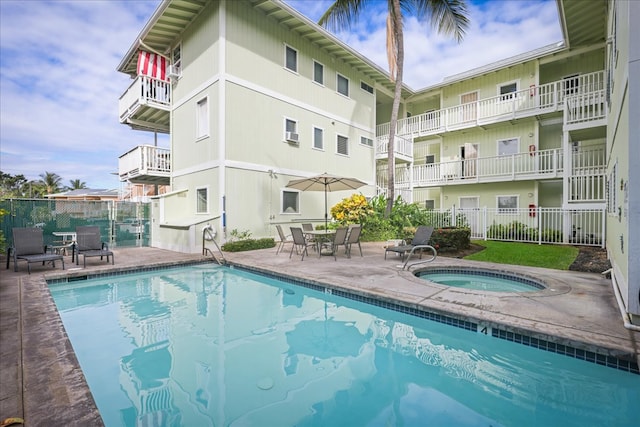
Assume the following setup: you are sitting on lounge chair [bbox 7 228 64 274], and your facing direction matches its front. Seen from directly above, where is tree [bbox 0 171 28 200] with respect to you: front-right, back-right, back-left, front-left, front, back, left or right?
back-left

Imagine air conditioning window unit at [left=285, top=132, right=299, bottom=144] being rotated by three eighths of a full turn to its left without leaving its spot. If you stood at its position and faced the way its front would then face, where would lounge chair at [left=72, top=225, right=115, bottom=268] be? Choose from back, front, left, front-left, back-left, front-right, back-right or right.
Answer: back-left

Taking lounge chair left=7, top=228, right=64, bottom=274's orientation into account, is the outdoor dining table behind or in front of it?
in front

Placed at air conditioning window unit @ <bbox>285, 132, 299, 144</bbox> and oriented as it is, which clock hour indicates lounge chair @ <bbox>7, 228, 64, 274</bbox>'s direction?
The lounge chair is roughly at 3 o'clock from the air conditioning window unit.

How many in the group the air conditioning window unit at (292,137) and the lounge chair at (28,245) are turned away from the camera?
0

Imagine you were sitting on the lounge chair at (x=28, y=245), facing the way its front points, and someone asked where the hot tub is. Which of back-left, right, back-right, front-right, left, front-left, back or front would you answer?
front

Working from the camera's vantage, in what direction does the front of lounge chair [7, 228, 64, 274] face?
facing the viewer and to the right of the viewer

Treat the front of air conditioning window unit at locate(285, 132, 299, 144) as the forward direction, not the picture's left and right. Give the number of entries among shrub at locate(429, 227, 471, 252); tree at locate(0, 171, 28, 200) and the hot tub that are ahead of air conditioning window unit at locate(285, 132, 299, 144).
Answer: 2

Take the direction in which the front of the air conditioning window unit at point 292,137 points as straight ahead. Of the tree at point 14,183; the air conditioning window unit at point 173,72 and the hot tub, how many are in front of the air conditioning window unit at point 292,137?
1

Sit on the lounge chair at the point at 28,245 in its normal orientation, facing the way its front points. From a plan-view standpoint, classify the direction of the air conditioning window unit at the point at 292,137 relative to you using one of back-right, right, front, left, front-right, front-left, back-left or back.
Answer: front-left

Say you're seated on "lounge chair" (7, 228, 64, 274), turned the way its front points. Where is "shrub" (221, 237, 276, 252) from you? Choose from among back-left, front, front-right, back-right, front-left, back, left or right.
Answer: front-left

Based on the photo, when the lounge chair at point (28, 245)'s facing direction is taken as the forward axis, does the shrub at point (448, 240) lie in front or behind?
in front
